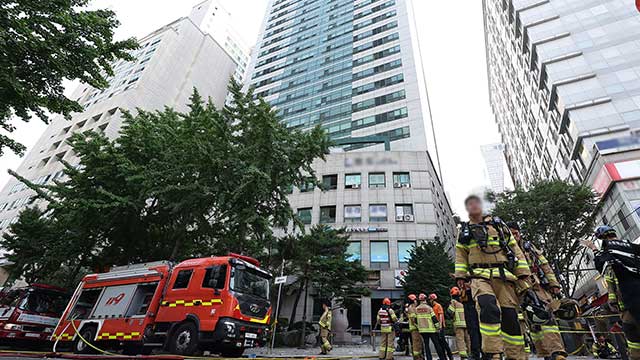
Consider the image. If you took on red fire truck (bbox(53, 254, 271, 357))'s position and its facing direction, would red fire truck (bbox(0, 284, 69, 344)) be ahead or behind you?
behind

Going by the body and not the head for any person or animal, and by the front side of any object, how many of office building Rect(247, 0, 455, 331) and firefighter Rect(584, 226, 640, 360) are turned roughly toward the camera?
1

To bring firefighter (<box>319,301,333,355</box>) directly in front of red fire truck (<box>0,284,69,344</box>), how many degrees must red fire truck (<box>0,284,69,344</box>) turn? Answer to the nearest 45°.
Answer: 0° — it already faces them

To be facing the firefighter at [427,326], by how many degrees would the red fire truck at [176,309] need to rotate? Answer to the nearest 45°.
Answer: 0° — it already faces them

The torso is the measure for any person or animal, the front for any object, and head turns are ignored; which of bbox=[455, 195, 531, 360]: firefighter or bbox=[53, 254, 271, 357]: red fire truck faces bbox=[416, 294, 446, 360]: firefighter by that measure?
the red fire truck

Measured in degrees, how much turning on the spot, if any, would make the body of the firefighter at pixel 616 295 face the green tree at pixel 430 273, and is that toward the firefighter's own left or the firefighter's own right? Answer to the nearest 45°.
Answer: approximately 45° to the firefighter's own right

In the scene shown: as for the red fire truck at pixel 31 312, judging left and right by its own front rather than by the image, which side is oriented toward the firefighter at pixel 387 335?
front

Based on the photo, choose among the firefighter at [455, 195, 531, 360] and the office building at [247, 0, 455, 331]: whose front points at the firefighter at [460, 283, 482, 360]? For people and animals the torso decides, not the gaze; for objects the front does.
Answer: the office building

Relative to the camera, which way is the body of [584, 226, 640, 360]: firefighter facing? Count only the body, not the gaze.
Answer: to the viewer's left
